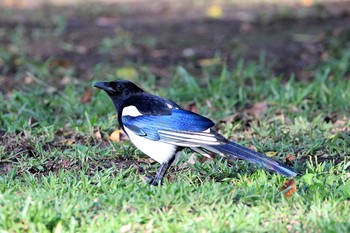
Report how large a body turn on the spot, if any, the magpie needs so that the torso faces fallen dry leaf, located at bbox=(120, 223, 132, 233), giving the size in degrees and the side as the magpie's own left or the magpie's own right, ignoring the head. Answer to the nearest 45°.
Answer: approximately 90° to the magpie's own left

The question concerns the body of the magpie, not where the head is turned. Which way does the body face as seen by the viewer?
to the viewer's left

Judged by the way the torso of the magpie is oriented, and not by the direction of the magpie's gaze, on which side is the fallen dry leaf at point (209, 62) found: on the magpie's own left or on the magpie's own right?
on the magpie's own right

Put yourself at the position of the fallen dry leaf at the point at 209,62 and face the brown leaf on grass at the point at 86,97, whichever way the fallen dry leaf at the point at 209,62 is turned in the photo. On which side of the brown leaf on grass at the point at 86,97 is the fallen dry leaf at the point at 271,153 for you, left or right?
left

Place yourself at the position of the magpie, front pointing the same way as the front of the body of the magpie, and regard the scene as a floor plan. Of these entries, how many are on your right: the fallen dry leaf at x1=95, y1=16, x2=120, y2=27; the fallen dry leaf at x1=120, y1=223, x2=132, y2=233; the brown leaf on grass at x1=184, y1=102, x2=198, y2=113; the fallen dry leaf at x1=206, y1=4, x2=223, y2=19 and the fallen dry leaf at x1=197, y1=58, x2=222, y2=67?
4

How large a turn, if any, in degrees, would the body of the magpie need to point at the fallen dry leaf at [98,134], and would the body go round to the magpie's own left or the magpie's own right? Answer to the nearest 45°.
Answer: approximately 45° to the magpie's own right

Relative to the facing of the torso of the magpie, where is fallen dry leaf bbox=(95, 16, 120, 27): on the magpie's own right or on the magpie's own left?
on the magpie's own right

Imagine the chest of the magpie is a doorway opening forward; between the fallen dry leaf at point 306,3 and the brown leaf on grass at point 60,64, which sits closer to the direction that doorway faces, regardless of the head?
the brown leaf on grass

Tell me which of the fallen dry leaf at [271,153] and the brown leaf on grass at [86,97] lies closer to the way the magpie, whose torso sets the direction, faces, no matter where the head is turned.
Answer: the brown leaf on grass

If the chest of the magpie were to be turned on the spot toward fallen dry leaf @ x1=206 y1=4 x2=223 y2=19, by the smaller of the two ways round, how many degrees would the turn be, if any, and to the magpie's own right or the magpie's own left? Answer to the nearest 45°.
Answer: approximately 90° to the magpie's own right

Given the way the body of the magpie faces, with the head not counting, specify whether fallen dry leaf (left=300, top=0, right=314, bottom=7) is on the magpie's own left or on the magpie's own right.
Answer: on the magpie's own right

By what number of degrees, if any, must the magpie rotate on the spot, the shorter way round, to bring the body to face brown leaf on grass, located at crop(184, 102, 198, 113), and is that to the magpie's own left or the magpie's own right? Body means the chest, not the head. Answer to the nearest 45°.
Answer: approximately 90° to the magpie's own right
